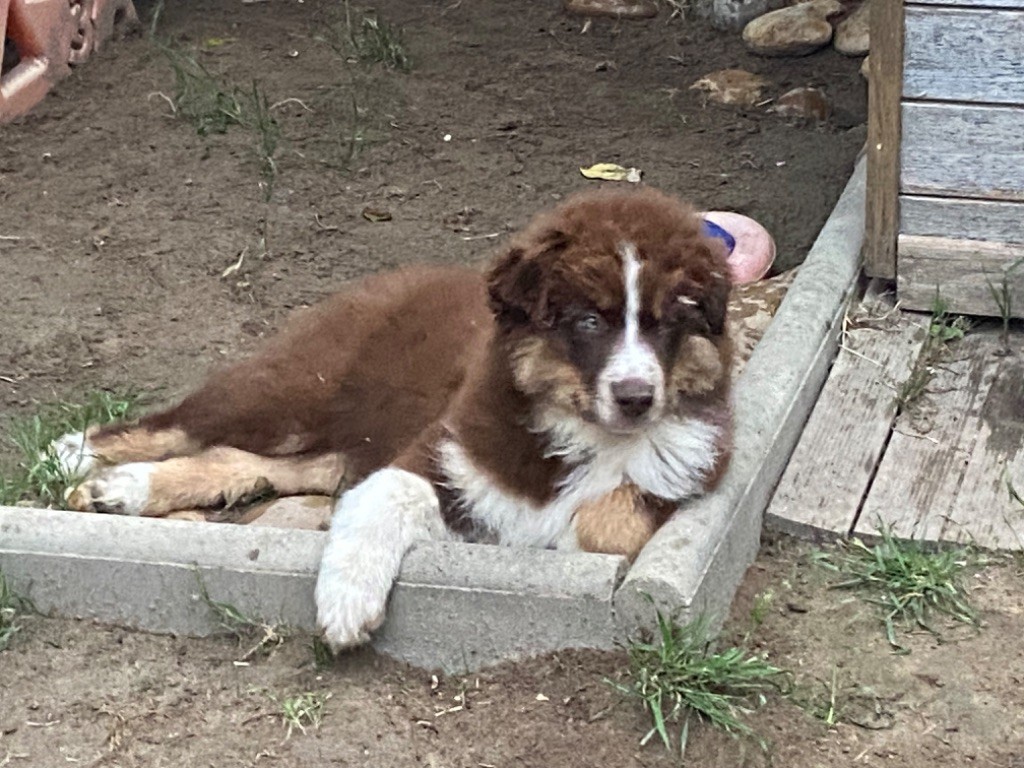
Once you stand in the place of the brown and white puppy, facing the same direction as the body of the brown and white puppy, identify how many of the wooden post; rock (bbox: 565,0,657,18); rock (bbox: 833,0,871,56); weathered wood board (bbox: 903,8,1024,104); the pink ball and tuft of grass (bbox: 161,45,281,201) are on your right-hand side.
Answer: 0

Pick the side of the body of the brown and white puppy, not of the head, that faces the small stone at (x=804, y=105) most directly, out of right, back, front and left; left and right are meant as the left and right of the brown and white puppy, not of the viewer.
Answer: left

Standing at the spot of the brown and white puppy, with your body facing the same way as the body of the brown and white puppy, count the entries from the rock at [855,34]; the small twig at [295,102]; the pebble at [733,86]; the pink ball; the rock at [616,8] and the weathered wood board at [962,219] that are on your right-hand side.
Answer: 0

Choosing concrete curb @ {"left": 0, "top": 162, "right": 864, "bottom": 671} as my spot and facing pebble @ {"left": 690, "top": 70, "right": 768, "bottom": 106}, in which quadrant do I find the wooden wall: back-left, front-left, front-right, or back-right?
front-right

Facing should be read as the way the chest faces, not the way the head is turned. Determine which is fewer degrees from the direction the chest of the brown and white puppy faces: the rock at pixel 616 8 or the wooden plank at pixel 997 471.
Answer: the wooden plank

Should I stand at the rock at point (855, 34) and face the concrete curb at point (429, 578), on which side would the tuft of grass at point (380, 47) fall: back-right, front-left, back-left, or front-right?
front-right

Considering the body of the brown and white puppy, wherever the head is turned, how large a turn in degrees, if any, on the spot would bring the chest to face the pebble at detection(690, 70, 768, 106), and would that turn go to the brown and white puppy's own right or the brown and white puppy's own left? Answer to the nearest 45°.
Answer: approximately 90° to the brown and white puppy's own left

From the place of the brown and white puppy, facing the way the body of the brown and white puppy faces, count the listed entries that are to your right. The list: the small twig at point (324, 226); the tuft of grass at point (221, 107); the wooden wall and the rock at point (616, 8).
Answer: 0

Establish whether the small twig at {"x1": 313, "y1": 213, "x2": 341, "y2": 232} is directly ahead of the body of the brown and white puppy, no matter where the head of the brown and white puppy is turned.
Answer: no

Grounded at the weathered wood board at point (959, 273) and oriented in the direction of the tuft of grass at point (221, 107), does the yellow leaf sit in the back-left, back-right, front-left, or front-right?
front-right

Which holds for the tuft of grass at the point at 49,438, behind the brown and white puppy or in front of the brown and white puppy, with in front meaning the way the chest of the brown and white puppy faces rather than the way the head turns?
behind

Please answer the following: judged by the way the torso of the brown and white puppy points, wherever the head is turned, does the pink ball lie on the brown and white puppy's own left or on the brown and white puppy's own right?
on the brown and white puppy's own left

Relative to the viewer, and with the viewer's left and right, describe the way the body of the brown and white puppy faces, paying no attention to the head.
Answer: facing the viewer and to the right of the viewer

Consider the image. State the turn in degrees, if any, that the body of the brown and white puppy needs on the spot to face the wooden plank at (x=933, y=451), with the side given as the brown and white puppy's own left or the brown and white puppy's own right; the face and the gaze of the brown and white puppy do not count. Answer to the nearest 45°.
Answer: approximately 45° to the brown and white puppy's own left

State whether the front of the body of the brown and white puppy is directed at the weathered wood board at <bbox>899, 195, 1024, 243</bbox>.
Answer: no

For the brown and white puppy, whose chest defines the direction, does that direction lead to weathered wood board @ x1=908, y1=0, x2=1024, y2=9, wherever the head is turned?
no
